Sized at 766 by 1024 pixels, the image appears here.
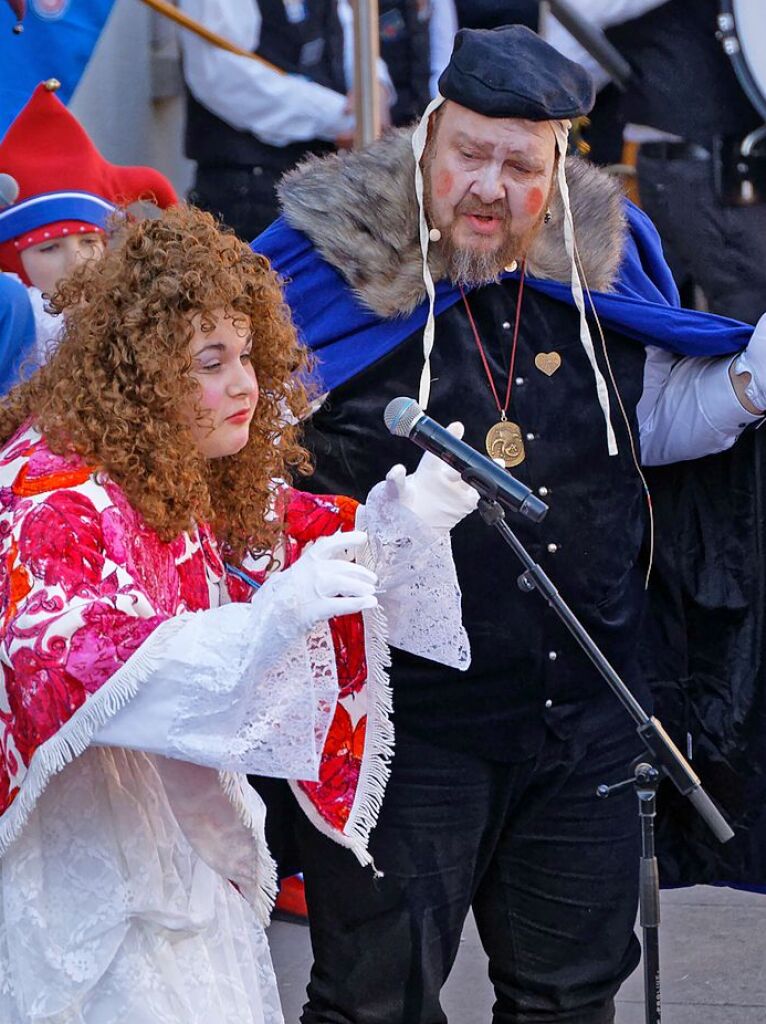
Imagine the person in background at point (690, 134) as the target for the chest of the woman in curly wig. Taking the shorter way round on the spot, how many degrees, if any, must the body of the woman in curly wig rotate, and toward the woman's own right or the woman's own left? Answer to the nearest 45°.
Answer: approximately 90° to the woman's own left

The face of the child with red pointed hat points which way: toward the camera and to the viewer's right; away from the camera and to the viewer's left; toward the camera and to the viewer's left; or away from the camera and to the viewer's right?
toward the camera and to the viewer's right

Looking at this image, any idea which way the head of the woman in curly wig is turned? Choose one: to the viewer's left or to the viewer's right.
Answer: to the viewer's right

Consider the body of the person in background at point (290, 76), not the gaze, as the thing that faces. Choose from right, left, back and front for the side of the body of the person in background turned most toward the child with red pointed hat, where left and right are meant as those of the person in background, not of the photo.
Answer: right

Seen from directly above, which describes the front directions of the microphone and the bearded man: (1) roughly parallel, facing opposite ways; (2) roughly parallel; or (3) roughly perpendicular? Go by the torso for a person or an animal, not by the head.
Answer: roughly perpendicular

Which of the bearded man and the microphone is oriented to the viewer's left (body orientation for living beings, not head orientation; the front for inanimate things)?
the microphone

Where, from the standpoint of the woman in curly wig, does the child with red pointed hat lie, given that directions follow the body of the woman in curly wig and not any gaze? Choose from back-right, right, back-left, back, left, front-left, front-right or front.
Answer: back-left

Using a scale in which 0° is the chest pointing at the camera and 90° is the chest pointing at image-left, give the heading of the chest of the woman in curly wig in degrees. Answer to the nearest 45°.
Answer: approximately 315°

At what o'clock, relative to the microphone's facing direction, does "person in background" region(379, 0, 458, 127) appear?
The person in background is roughly at 3 o'clock from the microphone.

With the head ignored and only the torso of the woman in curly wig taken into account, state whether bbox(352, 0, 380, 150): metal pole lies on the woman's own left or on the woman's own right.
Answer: on the woman's own left

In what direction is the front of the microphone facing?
to the viewer's left

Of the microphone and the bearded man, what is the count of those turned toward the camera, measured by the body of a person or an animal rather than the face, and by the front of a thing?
1
